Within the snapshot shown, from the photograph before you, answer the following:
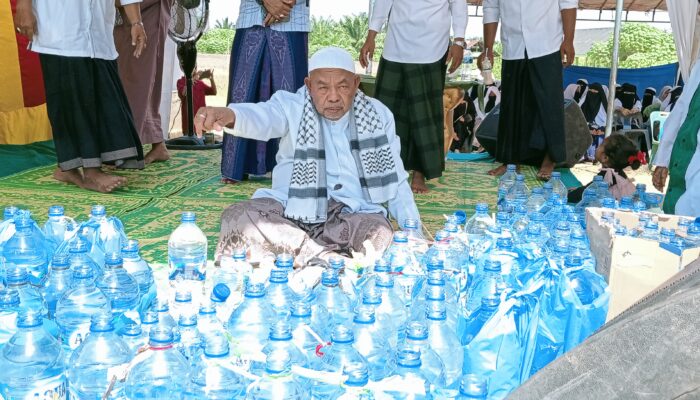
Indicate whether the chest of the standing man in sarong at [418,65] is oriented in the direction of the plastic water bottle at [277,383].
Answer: yes

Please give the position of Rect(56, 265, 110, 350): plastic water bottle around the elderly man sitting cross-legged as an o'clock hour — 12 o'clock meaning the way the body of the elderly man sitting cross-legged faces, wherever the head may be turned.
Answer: The plastic water bottle is roughly at 1 o'clock from the elderly man sitting cross-legged.

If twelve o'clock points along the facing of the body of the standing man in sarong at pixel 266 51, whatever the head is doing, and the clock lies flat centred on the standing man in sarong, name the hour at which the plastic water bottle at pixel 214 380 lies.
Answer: The plastic water bottle is roughly at 12 o'clock from the standing man in sarong.

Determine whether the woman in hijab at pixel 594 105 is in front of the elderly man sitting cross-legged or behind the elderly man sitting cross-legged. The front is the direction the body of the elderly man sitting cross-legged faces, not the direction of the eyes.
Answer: behind

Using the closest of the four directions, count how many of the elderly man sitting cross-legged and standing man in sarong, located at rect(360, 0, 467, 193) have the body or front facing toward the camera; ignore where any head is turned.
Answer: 2

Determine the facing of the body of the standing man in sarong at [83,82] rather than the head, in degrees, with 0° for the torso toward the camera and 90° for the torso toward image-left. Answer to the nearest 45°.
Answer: approximately 315°

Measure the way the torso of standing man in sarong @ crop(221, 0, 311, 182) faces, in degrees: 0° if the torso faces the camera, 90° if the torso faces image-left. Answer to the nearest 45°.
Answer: approximately 0°

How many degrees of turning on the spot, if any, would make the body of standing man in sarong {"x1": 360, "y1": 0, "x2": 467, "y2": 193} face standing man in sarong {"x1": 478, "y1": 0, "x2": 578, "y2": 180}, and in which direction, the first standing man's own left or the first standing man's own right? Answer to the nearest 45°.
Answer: approximately 135° to the first standing man's own left
